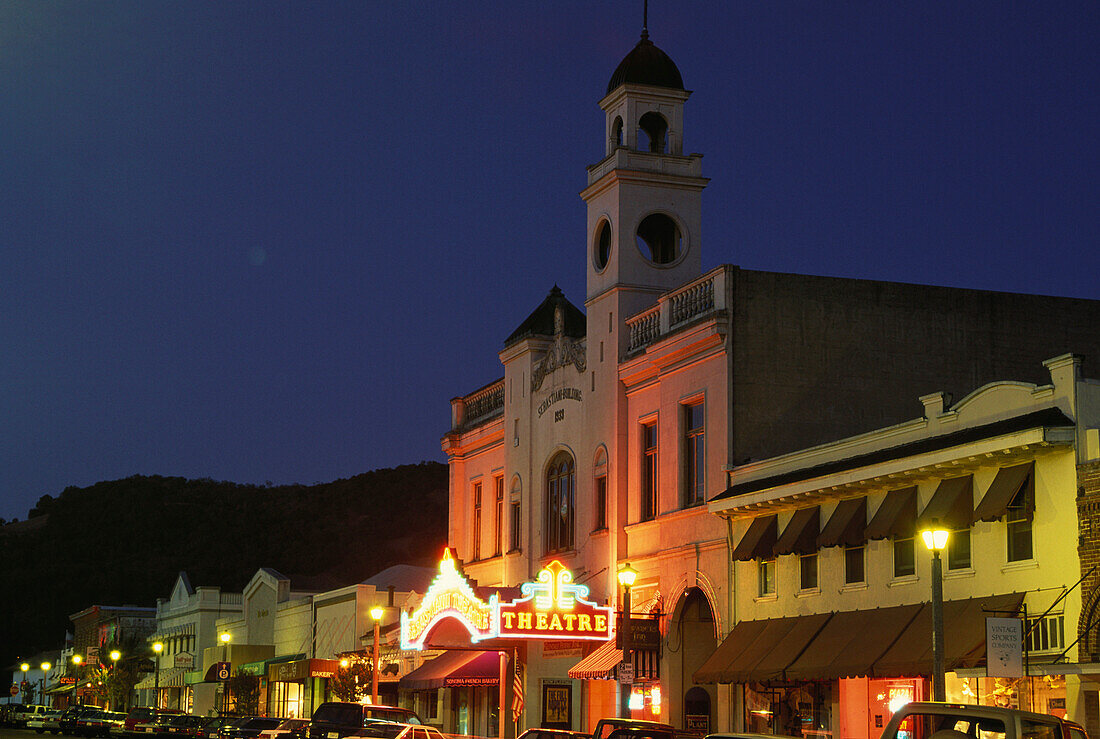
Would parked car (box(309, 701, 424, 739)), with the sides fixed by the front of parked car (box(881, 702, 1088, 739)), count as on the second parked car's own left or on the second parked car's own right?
on the second parked car's own left

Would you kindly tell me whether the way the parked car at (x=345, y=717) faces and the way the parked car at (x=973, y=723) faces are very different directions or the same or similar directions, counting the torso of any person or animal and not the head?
same or similar directions

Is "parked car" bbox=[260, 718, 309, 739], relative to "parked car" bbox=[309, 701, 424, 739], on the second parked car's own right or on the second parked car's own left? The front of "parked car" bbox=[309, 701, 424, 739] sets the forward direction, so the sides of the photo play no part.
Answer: on the second parked car's own left

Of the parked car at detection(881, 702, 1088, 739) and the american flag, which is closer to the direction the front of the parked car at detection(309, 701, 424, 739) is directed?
the american flag

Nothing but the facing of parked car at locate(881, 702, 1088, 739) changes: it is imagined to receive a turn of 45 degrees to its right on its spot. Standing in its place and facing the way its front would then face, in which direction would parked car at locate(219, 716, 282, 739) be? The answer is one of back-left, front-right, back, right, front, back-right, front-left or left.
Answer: back-left

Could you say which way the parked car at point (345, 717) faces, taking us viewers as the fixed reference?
facing away from the viewer and to the right of the viewer

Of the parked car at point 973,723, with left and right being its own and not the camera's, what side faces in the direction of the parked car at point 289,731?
left

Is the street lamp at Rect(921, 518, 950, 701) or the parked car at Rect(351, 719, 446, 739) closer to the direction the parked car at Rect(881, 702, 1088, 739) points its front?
the street lamp

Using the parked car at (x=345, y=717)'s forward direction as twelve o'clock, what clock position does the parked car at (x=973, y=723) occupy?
the parked car at (x=973, y=723) is roughly at 4 o'clock from the parked car at (x=345, y=717).

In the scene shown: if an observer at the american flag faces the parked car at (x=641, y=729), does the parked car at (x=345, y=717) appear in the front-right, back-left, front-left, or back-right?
back-right

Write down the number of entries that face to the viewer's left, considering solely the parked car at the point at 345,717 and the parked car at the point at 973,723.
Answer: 0

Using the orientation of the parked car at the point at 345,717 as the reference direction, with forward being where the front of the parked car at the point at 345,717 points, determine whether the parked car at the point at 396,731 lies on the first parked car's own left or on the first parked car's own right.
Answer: on the first parked car's own right

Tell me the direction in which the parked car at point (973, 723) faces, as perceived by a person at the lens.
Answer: facing away from the viewer and to the right of the viewer
